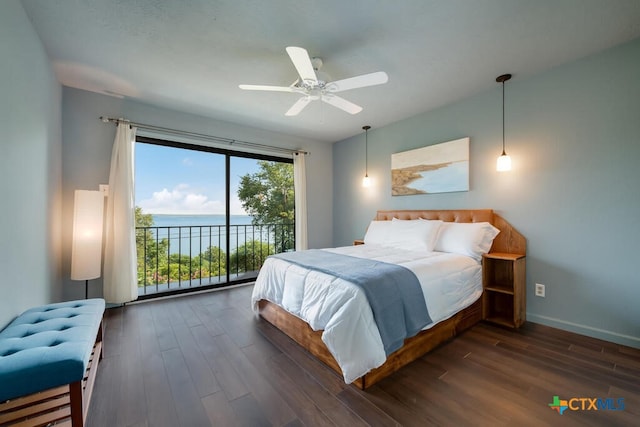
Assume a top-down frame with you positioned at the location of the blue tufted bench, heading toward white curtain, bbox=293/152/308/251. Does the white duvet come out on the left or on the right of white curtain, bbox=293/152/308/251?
right

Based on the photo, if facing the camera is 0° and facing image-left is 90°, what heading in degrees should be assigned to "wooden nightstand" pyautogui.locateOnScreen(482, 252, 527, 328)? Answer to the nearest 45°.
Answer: approximately 45°

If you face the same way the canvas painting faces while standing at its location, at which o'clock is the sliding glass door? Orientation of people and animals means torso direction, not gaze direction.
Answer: The sliding glass door is roughly at 1 o'clock from the canvas painting.

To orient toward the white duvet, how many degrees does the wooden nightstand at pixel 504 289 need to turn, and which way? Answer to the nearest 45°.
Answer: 0° — it already faces it

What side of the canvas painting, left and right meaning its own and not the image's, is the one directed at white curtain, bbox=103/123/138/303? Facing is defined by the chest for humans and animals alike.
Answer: front

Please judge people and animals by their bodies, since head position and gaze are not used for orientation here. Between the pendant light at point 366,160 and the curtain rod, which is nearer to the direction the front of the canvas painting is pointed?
the curtain rod

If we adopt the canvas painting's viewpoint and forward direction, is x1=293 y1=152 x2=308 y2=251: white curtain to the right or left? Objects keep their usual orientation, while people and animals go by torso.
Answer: on its right

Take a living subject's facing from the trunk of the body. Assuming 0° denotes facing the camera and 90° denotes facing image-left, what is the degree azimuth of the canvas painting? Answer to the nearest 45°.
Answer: approximately 45°

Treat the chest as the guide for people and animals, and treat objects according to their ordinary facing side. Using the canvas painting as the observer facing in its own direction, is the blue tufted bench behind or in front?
in front

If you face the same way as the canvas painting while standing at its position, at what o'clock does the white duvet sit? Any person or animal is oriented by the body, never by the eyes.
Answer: The white duvet is roughly at 11 o'clock from the canvas painting.
